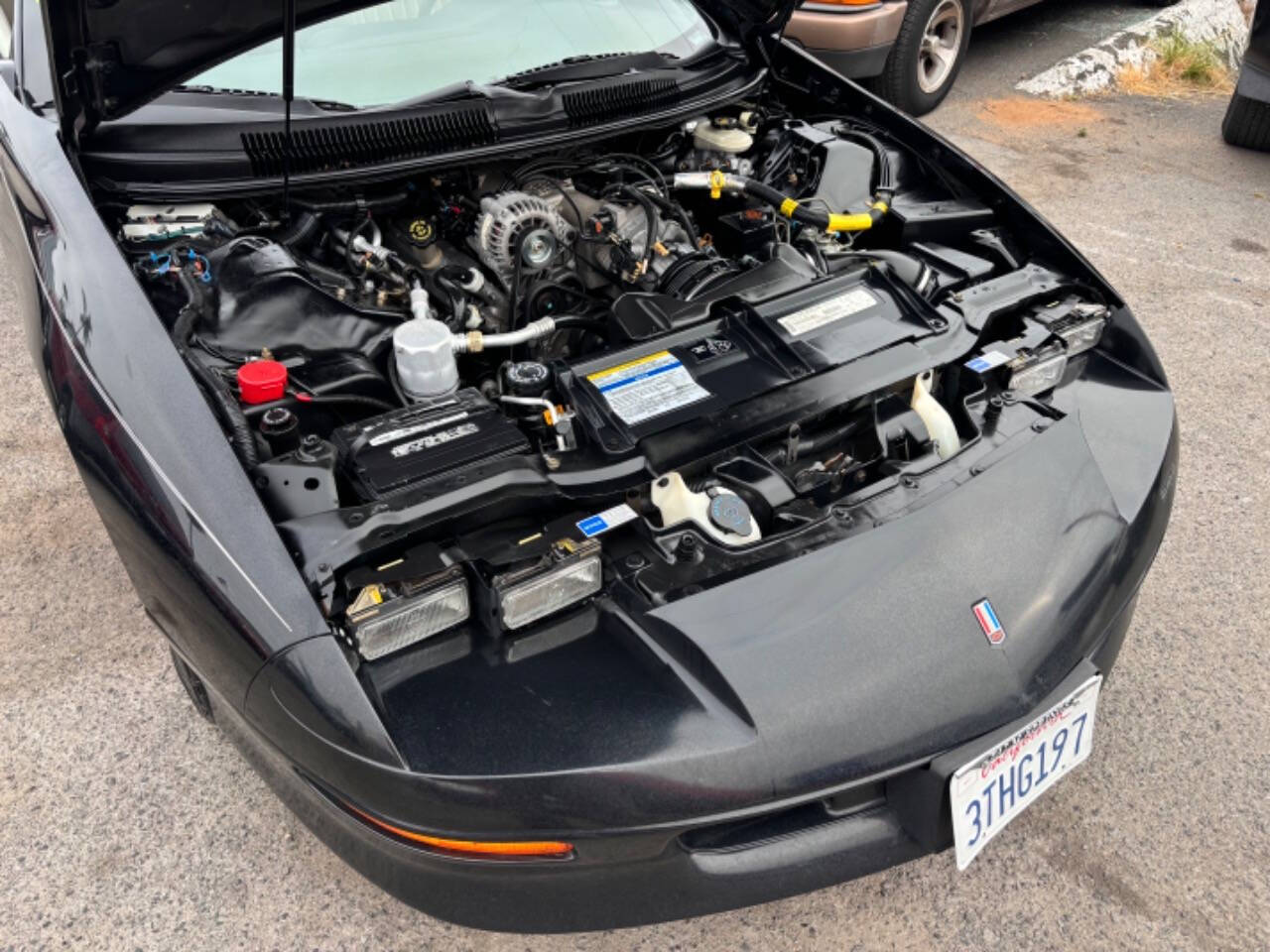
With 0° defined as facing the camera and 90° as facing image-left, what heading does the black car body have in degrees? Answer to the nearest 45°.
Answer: approximately 315°
